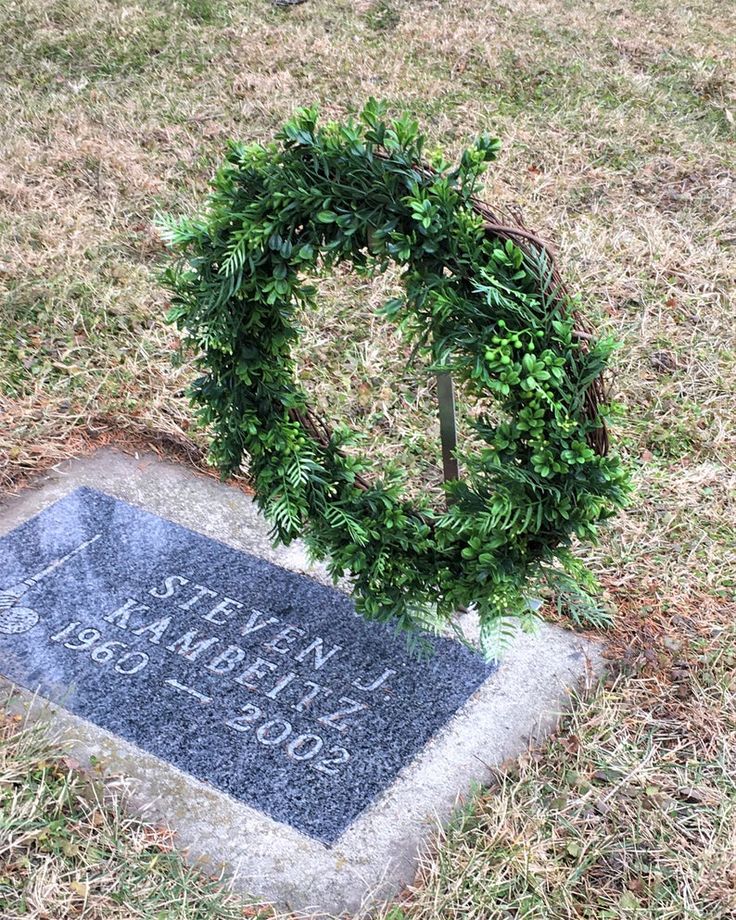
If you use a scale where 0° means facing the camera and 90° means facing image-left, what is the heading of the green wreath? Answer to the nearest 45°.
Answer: approximately 45°
